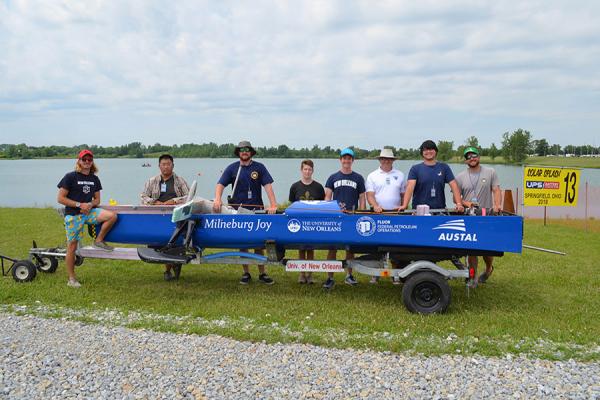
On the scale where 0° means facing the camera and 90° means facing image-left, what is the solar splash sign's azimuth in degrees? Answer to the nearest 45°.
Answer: approximately 0°

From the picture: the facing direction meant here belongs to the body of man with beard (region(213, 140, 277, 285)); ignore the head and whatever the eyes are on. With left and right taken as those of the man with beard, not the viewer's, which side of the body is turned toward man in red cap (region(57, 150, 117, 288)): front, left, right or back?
right

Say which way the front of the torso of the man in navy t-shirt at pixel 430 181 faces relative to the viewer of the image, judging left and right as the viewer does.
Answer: facing the viewer

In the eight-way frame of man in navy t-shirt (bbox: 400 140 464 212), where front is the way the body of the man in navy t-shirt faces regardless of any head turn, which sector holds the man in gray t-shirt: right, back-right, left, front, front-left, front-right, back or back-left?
back-left

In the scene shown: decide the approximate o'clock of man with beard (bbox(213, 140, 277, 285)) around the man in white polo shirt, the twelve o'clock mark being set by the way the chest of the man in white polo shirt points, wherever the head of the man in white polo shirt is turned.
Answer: The man with beard is roughly at 3 o'clock from the man in white polo shirt.

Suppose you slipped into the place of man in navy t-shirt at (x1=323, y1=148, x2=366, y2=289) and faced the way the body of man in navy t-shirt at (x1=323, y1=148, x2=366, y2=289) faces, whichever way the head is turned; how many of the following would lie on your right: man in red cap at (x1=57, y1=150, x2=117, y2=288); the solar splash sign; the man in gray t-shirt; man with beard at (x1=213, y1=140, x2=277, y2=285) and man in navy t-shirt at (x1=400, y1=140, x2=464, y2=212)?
2
